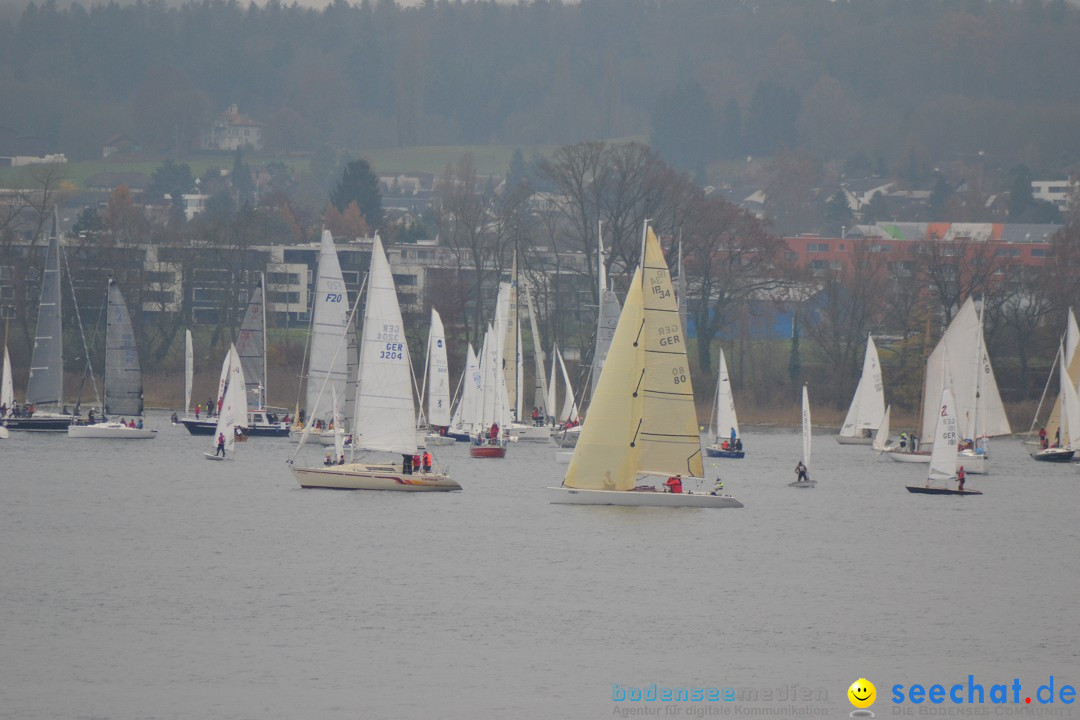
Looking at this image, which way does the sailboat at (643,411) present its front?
to the viewer's left

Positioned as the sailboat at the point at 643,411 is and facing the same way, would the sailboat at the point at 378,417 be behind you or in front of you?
in front

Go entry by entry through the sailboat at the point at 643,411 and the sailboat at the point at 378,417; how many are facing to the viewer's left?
2

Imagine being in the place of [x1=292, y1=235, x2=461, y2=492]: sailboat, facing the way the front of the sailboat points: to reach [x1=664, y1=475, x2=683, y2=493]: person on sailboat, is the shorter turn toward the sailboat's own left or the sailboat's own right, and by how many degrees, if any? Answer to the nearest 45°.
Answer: approximately 135° to the sailboat's own left

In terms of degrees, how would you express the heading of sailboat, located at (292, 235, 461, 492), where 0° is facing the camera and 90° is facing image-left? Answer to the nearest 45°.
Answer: approximately 90°
